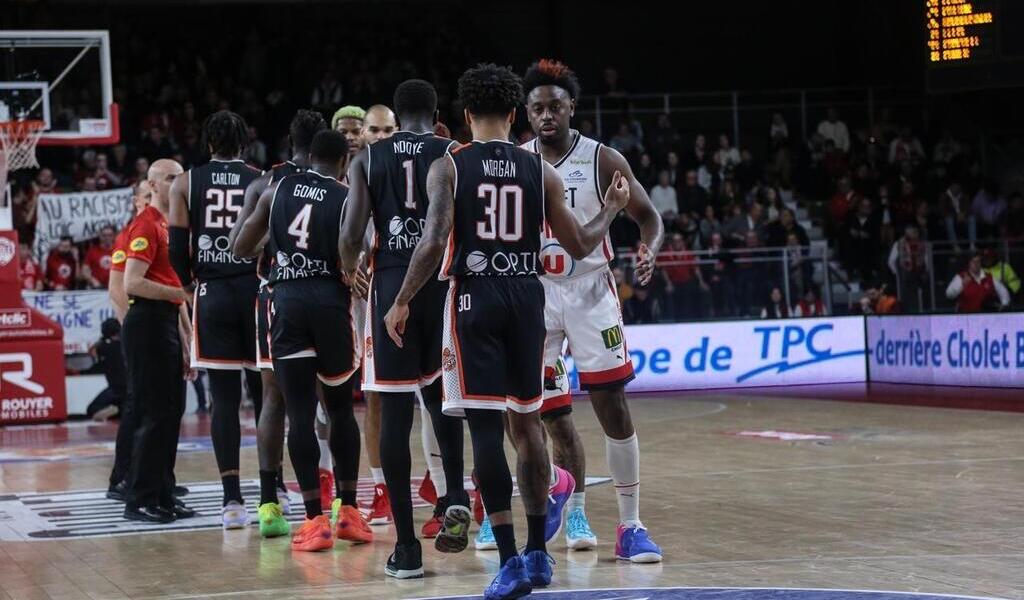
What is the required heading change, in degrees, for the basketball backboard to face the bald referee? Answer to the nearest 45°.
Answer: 0° — it already faces them

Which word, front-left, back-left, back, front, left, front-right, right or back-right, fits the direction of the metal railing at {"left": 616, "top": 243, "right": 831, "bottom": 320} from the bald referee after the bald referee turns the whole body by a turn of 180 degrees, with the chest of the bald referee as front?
back-right

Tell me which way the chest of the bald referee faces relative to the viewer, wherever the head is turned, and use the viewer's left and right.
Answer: facing to the right of the viewer

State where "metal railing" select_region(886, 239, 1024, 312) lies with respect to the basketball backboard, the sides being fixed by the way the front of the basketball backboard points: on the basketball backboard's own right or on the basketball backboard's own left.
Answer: on the basketball backboard's own left

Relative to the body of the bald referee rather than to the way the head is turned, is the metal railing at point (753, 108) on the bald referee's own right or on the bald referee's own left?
on the bald referee's own left
